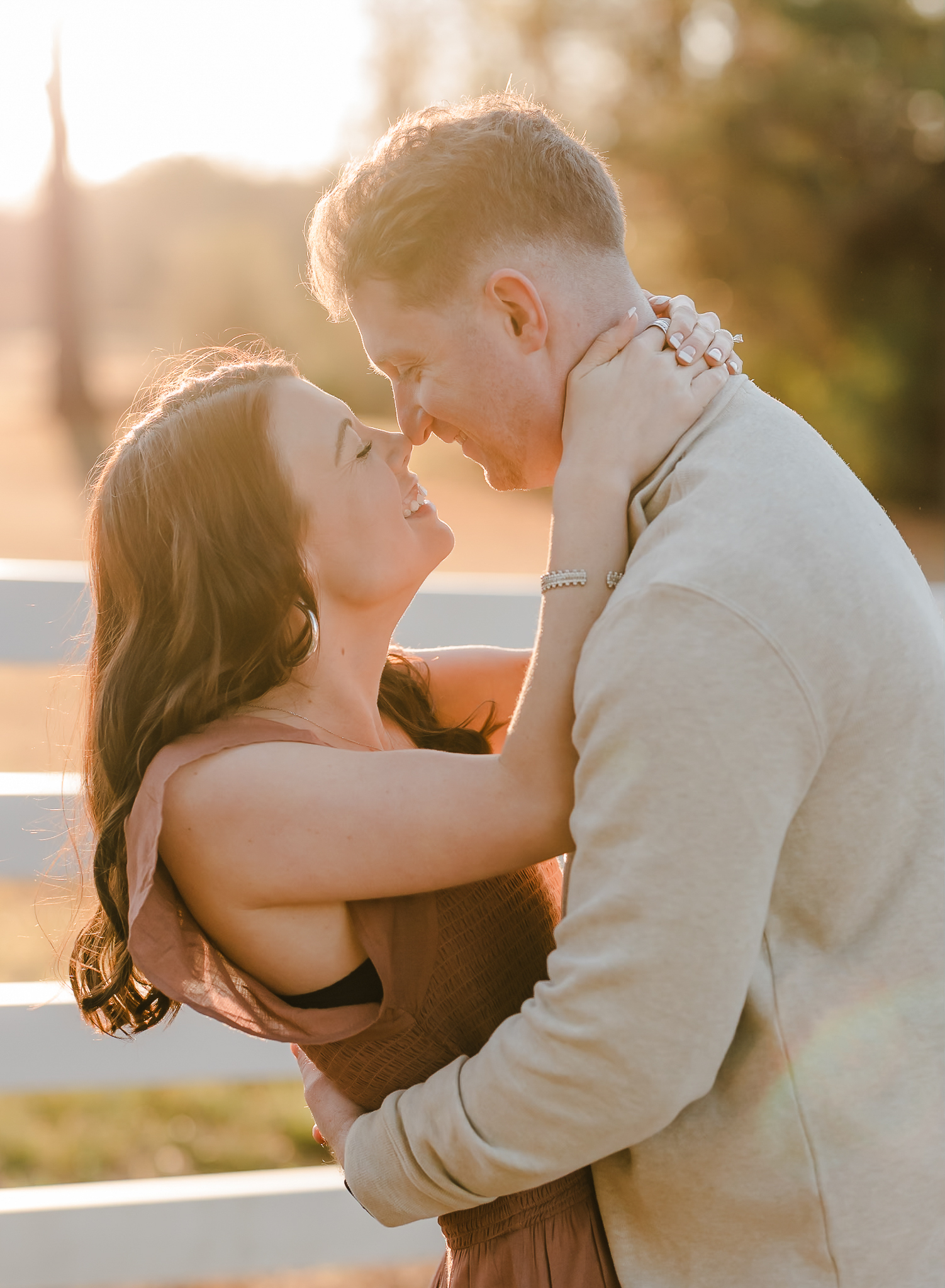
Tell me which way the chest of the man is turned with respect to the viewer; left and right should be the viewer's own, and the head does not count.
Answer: facing to the left of the viewer

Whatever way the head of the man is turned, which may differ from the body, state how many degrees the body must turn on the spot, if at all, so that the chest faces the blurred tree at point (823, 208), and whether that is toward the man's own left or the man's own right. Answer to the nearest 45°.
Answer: approximately 90° to the man's own right

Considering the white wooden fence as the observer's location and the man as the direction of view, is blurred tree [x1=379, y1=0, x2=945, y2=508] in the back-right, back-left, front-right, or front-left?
back-left

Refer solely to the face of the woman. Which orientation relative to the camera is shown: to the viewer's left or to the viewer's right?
to the viewer's right
